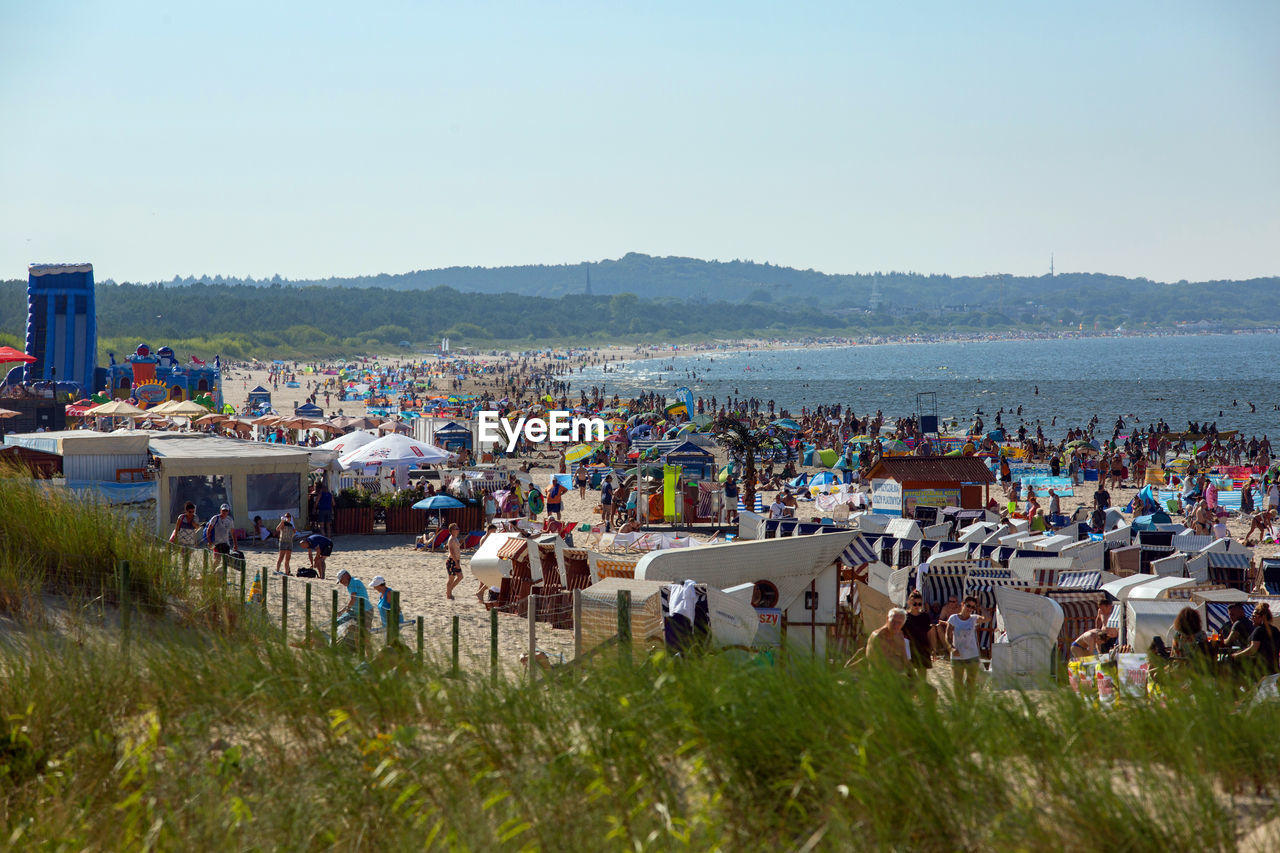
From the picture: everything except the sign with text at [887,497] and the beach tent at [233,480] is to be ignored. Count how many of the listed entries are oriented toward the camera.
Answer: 2

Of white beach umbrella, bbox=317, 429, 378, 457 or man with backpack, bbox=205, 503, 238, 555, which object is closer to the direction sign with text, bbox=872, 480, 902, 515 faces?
the man with backpack

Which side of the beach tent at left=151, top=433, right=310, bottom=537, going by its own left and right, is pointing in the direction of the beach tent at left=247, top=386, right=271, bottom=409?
back

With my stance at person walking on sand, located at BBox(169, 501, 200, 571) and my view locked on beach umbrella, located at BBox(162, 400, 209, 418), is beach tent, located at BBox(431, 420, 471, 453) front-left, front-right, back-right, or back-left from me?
front-right

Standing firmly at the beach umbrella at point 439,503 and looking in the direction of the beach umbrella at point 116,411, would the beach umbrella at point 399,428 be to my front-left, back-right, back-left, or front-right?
front-right

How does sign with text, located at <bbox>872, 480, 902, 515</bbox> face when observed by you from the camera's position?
facing the viewer

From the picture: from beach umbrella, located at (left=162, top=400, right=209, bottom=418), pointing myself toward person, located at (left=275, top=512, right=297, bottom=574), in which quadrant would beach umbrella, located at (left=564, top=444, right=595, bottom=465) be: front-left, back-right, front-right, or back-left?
front-left

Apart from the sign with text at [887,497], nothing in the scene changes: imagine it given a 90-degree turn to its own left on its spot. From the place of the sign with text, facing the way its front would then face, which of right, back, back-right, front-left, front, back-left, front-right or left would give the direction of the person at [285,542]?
back-right

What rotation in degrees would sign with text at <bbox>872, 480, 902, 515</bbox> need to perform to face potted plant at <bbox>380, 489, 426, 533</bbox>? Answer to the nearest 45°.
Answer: approximately 90° to its right
